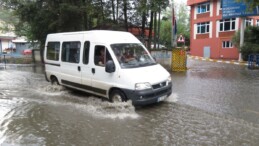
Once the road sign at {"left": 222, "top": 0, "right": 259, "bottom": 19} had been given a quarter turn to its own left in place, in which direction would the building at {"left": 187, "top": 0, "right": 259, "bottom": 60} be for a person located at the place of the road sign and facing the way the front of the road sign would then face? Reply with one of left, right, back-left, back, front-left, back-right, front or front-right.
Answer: left

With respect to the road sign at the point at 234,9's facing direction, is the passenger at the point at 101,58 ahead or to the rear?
ahead

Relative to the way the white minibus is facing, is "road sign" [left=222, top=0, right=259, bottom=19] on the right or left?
on its left

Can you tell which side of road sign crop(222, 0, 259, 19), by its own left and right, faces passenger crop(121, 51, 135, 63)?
front

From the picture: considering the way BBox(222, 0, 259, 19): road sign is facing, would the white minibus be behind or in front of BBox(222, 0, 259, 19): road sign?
in front

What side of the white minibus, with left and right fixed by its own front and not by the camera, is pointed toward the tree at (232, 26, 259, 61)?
left

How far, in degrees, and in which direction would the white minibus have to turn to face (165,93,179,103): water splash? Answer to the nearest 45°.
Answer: approximately 45° to its left

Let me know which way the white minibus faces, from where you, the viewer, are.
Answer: facing the viewer and to the right of the viewer

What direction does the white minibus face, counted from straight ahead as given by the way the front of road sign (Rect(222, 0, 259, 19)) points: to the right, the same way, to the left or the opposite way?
to the left

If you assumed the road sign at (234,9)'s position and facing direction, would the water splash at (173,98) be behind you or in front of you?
in front

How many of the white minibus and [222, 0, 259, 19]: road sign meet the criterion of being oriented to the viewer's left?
0
